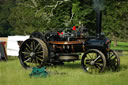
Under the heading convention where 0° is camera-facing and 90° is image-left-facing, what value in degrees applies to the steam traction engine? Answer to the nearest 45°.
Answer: approximately 315°
